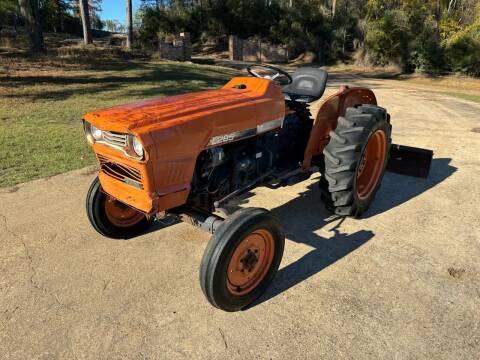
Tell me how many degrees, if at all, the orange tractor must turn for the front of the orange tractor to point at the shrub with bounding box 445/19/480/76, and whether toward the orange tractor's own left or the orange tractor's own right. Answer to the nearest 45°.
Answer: approximately 180°

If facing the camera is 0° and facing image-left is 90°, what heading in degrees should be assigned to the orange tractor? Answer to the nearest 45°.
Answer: approximately 45°
